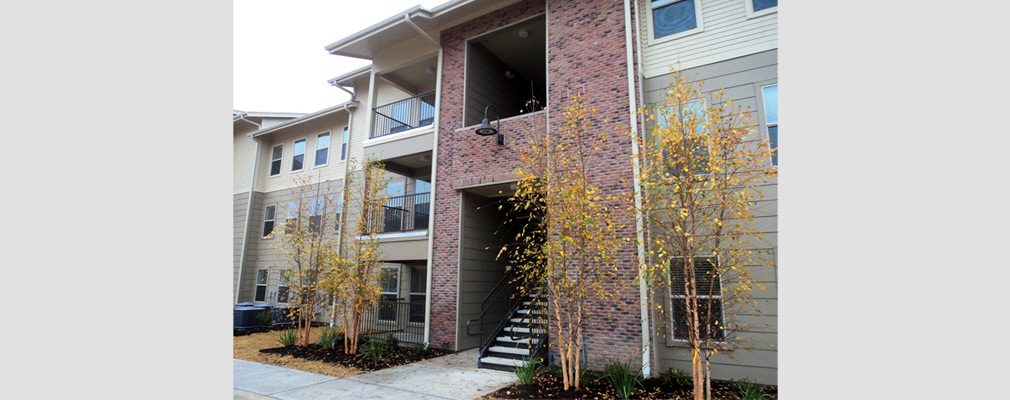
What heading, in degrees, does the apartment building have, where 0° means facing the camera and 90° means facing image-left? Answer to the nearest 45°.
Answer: approximately 45°

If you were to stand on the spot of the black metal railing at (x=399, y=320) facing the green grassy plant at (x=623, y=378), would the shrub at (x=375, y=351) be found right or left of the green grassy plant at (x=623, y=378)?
right

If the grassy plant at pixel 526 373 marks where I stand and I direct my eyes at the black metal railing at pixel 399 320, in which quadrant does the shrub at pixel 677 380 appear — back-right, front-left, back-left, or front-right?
back-right

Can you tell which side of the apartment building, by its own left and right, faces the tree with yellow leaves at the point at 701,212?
left

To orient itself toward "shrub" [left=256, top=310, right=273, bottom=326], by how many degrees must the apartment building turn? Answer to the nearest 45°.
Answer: approximately 90° to its right
